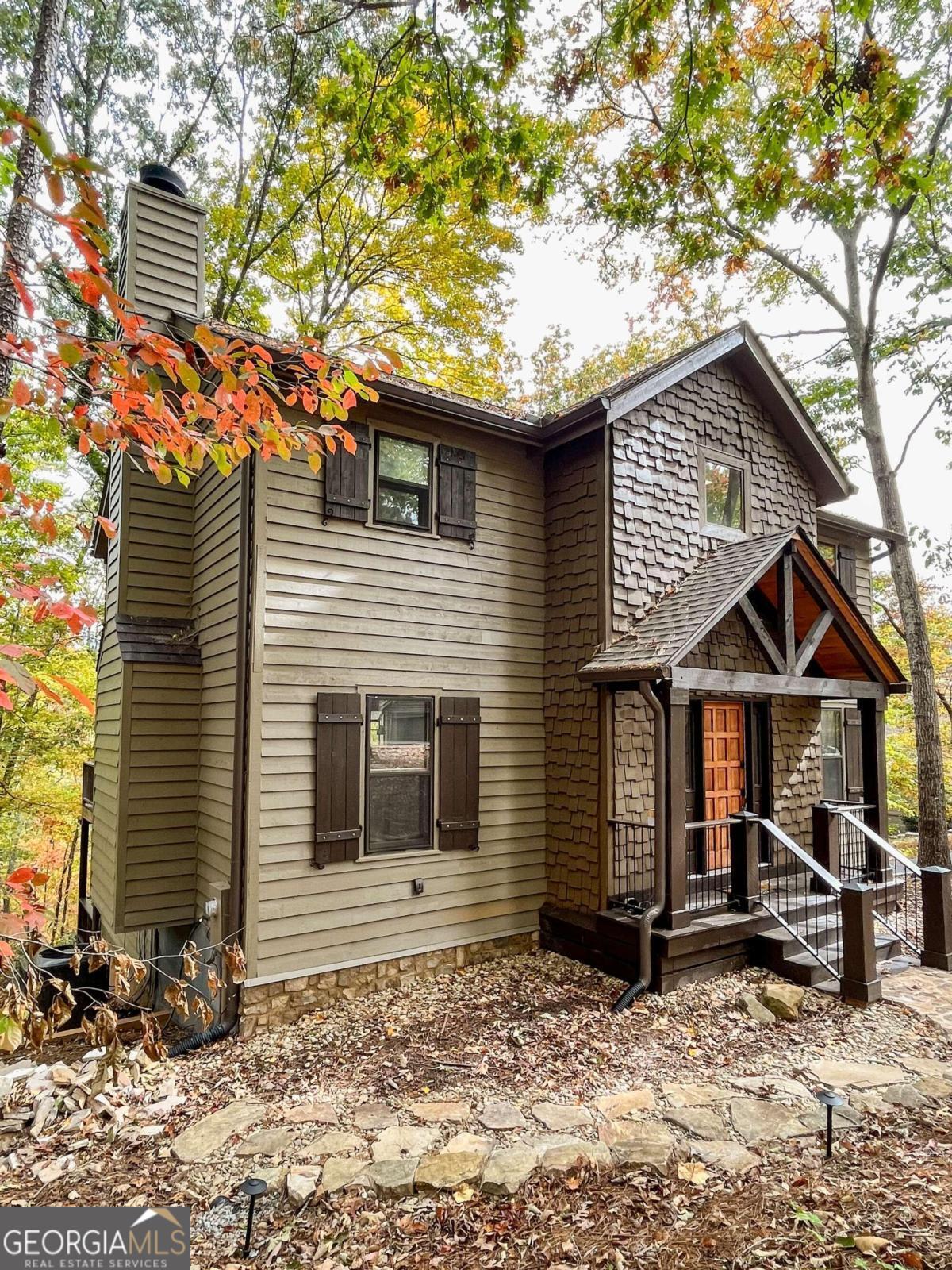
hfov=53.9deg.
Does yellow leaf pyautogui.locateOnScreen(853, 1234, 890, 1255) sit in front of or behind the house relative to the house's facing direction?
in front

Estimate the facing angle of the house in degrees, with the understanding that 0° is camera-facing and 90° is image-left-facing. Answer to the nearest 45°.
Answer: approximately 315°

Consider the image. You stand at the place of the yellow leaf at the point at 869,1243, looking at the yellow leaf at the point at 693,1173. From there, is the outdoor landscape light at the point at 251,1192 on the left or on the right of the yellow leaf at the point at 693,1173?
left

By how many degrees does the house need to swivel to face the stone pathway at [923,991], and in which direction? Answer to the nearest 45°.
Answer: approximately 45° to its left

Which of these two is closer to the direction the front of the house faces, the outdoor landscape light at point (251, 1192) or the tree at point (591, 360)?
the outdoor landscape light

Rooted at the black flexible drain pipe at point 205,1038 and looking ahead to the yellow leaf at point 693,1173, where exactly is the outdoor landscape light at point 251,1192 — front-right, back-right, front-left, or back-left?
front-right

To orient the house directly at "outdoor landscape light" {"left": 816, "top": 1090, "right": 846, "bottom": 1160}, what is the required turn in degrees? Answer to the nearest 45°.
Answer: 0° — it already faces it

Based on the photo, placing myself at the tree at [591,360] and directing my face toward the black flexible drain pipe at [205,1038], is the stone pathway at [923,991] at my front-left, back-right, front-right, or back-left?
front-left

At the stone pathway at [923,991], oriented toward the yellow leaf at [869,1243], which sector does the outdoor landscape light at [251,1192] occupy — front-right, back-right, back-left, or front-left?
front-right

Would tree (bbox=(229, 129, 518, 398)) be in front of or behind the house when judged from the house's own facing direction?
behind

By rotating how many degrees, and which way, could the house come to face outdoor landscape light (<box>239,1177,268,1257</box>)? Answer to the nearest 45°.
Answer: approximately 45° to its right

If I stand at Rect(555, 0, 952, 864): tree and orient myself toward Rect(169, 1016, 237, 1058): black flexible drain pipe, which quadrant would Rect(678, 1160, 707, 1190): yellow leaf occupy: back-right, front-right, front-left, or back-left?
front-left

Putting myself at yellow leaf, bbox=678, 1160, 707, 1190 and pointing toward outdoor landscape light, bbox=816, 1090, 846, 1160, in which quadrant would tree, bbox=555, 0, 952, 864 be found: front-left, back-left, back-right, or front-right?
front-left
